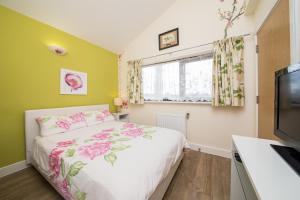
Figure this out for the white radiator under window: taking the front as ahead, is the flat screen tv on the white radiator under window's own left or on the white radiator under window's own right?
on the white radiator under window's own left

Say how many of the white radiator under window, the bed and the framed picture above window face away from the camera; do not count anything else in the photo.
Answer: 0

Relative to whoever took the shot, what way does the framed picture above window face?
facing the viewer and to the left of the viewer

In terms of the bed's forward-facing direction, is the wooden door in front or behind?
in front

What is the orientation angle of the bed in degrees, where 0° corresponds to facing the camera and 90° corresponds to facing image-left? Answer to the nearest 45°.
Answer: approximately 315°

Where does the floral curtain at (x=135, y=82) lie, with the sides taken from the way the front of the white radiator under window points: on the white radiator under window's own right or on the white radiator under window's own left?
on the white radiator under window's own right

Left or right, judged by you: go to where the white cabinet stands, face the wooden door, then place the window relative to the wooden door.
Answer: left

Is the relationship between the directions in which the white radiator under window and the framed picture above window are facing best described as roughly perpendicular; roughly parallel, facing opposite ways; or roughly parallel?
roughly parallel

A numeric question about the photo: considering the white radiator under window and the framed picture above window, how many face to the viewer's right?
0
